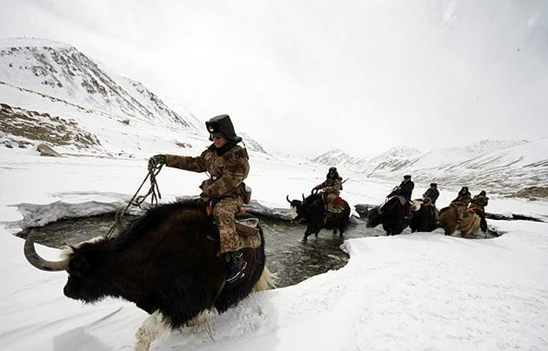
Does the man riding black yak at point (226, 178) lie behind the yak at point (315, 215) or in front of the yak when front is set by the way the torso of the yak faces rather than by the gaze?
in front

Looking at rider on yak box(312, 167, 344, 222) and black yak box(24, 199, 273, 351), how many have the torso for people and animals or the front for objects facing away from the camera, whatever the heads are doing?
0

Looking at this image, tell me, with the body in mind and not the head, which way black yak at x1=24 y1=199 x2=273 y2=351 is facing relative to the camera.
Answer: to the viewer's left

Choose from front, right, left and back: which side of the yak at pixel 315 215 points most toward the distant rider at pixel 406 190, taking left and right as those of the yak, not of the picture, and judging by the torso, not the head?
back

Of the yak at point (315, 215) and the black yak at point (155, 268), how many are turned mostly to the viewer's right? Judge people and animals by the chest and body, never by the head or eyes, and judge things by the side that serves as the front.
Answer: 0

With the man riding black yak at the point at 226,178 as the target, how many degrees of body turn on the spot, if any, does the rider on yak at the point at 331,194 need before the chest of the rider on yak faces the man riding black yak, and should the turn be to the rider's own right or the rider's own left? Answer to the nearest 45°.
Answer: approximately 45° to the rider's own left

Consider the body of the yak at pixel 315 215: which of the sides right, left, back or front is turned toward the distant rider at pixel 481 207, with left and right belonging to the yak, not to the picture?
back

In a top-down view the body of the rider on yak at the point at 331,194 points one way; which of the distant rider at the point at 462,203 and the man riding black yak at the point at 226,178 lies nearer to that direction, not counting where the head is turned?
the man riding black yak

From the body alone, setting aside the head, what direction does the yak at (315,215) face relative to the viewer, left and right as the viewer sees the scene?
facing the viewer and to the left of the viewer
